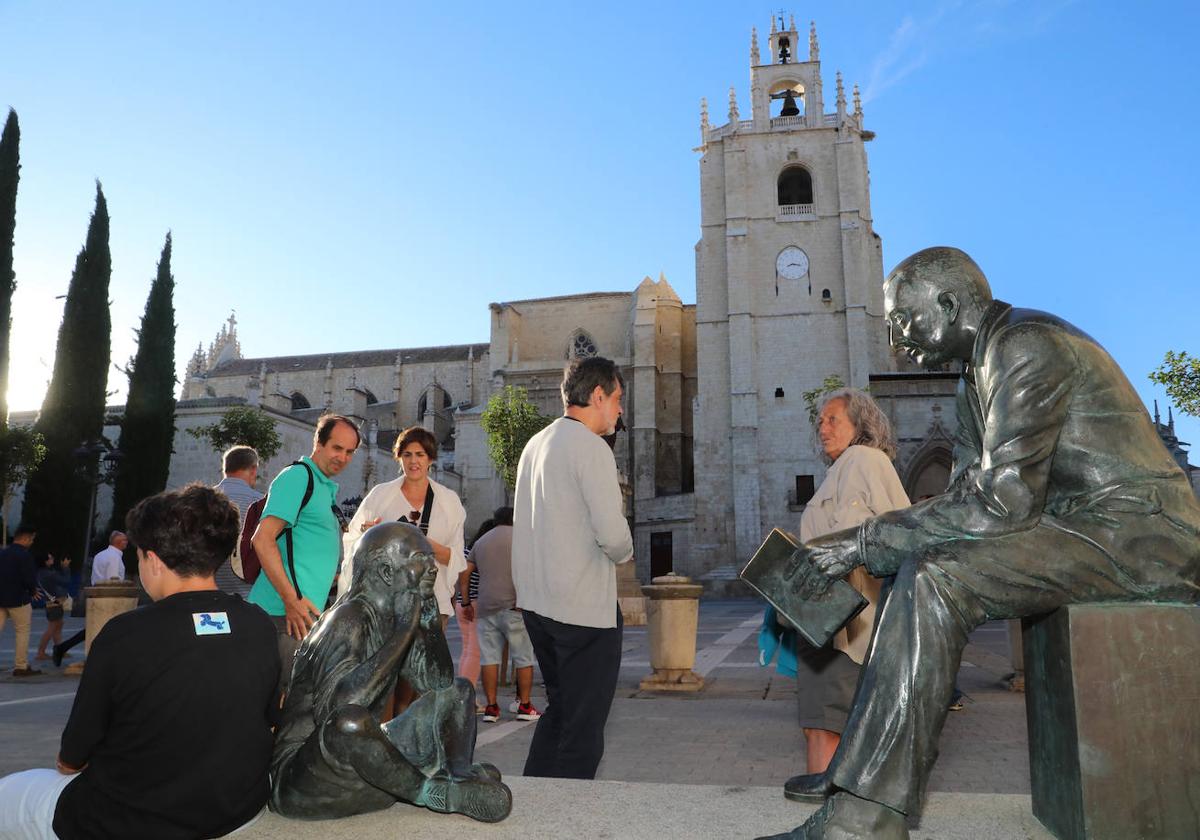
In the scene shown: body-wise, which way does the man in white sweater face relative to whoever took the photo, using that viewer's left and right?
facing away from the viewer and to the right of the viewer

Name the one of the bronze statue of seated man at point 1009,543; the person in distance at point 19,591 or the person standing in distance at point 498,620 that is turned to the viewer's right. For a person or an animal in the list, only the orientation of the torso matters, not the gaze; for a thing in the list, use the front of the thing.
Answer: the person in distance at point 19,591

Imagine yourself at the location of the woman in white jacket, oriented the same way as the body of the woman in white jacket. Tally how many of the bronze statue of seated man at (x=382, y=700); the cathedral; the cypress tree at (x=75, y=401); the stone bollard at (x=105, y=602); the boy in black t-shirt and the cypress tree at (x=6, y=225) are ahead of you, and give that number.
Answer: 2

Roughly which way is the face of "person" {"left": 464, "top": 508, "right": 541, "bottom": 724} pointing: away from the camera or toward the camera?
away from the camera

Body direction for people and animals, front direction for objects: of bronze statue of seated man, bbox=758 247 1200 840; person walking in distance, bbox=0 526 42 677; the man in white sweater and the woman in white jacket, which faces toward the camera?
the woman in white jacket

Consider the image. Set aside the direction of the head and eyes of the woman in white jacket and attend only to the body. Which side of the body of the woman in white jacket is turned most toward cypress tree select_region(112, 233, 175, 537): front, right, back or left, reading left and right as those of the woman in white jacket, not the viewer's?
back

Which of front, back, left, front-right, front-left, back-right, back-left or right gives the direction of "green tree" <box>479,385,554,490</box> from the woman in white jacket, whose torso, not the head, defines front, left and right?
back

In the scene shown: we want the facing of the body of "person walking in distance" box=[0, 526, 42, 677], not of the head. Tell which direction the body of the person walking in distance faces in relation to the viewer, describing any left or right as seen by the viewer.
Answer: facing to the right of the viewer

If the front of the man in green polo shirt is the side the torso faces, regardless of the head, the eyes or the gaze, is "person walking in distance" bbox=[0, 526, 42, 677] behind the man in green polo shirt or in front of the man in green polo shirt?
behind

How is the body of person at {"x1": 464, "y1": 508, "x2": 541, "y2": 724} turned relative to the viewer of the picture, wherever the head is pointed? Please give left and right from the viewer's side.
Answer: facing away from the viewer

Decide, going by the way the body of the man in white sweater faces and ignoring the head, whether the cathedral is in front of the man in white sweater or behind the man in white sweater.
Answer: in front
